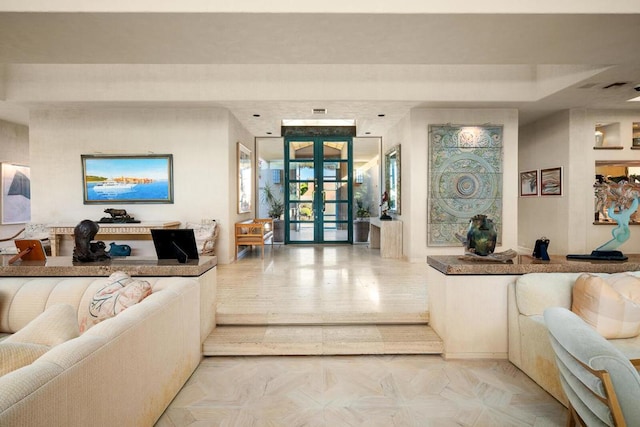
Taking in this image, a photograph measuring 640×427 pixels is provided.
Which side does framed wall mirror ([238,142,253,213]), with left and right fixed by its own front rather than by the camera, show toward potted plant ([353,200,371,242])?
front

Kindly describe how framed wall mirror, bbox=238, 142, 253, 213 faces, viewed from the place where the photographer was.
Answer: facing to the right of the viewer

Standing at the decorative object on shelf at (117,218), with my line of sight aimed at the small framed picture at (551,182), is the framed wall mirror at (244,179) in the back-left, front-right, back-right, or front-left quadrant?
front-left

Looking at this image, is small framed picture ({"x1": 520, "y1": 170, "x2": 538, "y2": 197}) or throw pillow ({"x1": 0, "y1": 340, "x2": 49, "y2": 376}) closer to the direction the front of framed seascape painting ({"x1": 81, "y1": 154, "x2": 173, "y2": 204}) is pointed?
the throw pillow

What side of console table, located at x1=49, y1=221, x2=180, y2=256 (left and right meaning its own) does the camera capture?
front

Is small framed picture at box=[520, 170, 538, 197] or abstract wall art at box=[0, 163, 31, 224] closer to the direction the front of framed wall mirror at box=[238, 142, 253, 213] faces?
the small framed picture

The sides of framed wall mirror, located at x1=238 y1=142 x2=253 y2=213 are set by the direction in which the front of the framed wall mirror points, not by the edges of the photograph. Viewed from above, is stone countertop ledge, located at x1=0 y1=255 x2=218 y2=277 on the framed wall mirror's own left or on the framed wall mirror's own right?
on the framed wall mirror's own right

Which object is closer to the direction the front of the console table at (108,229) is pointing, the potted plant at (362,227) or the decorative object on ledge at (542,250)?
the decorative object on ledge

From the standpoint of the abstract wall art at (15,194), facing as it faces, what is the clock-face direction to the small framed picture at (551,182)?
The small framed picture is roughly at 12 o'clock from the abstract wall art.

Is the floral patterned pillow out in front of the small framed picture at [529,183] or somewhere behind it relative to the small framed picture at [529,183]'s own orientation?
in front

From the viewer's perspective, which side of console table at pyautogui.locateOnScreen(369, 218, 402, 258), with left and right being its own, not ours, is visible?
left

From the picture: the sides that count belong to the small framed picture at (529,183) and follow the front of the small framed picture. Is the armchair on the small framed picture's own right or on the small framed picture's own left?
on the small framed picture's own left

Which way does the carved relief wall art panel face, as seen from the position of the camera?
facing the viewer

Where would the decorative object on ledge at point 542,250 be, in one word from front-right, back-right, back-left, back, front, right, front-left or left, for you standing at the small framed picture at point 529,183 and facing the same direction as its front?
front-left

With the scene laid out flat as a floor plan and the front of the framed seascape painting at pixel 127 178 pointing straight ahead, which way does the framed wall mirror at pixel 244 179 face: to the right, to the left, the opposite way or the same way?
to the left

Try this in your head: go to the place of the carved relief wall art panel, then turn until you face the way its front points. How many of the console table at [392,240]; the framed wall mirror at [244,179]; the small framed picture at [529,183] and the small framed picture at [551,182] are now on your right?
2

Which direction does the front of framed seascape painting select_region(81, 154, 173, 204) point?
toward the camera

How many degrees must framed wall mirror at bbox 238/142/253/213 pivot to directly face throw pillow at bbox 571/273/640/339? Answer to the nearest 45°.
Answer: approximately 90° to its right
